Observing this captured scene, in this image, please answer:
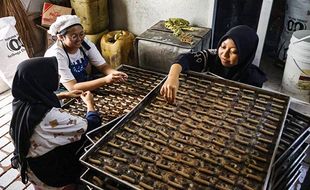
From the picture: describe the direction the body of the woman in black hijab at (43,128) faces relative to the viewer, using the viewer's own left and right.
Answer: facing away from the viewer and to the right of the viewer

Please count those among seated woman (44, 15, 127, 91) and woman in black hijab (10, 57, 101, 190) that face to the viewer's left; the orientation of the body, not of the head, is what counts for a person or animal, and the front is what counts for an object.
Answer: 0

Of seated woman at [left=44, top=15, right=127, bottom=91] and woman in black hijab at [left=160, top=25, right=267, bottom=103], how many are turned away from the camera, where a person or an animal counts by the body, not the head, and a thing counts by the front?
0

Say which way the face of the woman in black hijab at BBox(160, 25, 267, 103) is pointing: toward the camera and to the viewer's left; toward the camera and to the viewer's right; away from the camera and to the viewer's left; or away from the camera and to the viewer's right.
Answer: toward the camera and to the viewer's left

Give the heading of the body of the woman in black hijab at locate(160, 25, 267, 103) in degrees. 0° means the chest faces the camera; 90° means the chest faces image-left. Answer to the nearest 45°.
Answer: approximately 45°

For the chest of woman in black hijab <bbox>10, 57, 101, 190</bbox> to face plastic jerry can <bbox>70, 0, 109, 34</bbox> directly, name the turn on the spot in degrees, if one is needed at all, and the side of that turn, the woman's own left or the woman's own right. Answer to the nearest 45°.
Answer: approximately 45° to the woman's own left

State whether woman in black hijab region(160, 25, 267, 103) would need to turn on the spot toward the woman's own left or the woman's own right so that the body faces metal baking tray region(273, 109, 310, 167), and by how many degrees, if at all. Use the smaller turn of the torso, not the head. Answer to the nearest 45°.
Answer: approximately 90° to the woman's own left

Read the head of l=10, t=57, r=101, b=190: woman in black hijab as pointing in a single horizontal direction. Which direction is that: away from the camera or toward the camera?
away from the camera

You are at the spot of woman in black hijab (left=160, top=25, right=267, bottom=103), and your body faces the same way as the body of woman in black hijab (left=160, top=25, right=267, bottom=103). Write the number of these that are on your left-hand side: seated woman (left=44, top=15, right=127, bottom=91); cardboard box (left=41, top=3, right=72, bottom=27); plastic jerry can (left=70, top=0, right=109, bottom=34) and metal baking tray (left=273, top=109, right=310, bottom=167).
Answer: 1

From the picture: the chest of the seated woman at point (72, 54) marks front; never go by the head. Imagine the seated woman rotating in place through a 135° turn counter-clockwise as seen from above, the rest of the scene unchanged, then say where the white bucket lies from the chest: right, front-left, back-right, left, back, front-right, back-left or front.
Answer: right

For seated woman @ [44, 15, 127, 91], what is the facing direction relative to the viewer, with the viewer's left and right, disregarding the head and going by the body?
facing the viewer and to the right of the viewer

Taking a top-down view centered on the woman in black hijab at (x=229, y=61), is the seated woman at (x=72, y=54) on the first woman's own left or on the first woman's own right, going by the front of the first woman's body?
on the first woman's own right

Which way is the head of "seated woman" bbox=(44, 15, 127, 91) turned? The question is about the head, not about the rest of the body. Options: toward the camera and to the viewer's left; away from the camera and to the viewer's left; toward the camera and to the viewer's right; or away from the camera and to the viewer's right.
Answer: toward the camera and to the viewer's right
